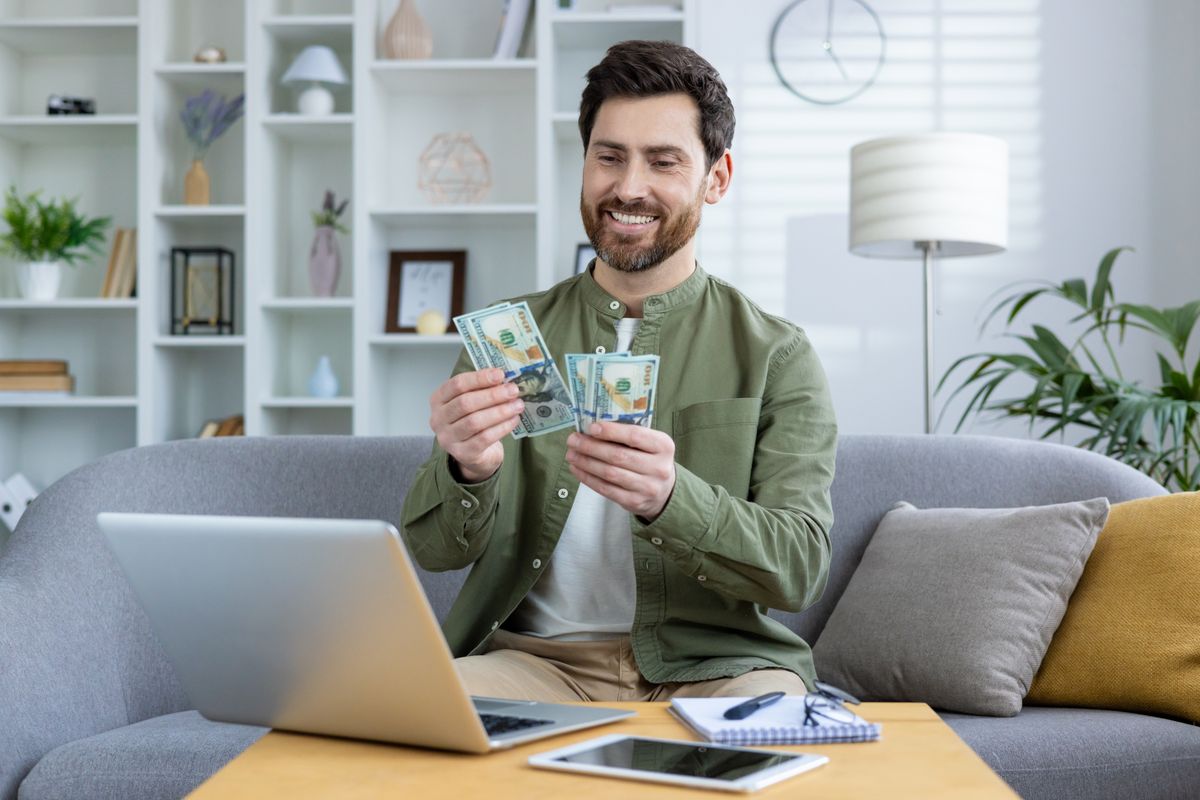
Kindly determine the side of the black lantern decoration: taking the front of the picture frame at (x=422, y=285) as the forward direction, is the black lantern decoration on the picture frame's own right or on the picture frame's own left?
on the picture frame's own right

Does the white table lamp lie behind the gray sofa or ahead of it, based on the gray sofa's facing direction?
behind

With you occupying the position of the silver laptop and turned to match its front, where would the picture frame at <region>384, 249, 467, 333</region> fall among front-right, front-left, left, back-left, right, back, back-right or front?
front-left

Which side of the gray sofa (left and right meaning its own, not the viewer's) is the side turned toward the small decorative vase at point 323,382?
back

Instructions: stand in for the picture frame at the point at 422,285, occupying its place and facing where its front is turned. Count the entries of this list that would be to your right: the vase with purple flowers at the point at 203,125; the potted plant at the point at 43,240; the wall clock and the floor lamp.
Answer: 2

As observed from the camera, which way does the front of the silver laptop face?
facing away from the viewer and to the right of the viewer

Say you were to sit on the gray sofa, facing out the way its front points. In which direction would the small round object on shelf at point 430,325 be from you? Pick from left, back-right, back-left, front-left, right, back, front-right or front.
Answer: back
